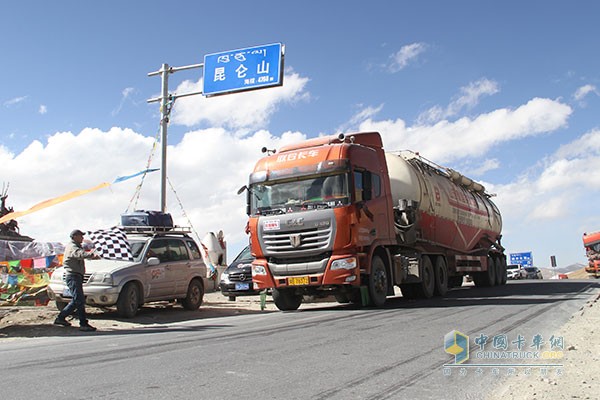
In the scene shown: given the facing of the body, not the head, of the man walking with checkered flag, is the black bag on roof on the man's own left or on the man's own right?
on the man's own left

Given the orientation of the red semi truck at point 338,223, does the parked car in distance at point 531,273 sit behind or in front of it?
behind

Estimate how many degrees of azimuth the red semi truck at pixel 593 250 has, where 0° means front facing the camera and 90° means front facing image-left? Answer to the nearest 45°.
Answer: approximately 45°

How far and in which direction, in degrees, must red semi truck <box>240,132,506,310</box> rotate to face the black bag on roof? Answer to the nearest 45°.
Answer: approximately 45° to its right

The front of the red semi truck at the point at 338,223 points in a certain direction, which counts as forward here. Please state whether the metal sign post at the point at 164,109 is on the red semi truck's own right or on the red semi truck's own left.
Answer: on the red semi truck's own right

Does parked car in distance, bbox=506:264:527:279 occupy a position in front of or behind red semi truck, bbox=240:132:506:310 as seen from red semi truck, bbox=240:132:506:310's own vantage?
behind

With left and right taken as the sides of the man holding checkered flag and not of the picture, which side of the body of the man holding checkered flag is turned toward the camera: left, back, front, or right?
right

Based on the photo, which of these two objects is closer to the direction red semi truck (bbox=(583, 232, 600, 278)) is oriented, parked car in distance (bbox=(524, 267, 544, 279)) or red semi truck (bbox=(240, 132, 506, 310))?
the red semi truck

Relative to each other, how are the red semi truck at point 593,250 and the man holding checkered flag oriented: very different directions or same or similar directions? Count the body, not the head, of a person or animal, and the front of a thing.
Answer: very different directions

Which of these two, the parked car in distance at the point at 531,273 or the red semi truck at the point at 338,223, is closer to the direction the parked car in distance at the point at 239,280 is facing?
the red semi truck

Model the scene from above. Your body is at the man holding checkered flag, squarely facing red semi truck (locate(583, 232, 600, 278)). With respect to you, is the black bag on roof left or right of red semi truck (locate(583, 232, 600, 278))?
left
